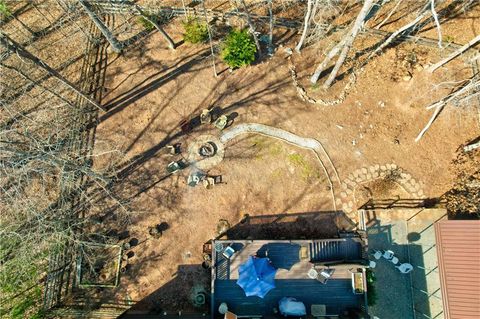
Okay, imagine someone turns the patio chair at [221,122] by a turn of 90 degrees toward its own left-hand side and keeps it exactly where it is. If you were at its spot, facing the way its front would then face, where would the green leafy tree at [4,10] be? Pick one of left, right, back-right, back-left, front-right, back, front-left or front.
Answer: back-right

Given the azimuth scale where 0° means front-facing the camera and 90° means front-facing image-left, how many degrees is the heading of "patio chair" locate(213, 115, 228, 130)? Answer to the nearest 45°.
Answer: approximately 45°

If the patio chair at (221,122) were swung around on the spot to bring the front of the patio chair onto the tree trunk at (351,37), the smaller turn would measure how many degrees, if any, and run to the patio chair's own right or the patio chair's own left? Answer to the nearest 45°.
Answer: approximately 90° to the patio chair's own left

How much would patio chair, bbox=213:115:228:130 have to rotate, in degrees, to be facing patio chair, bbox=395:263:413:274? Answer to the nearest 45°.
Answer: approximately 135° to its left

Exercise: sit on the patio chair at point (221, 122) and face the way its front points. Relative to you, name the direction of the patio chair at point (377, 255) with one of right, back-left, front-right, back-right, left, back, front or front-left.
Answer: back-left
